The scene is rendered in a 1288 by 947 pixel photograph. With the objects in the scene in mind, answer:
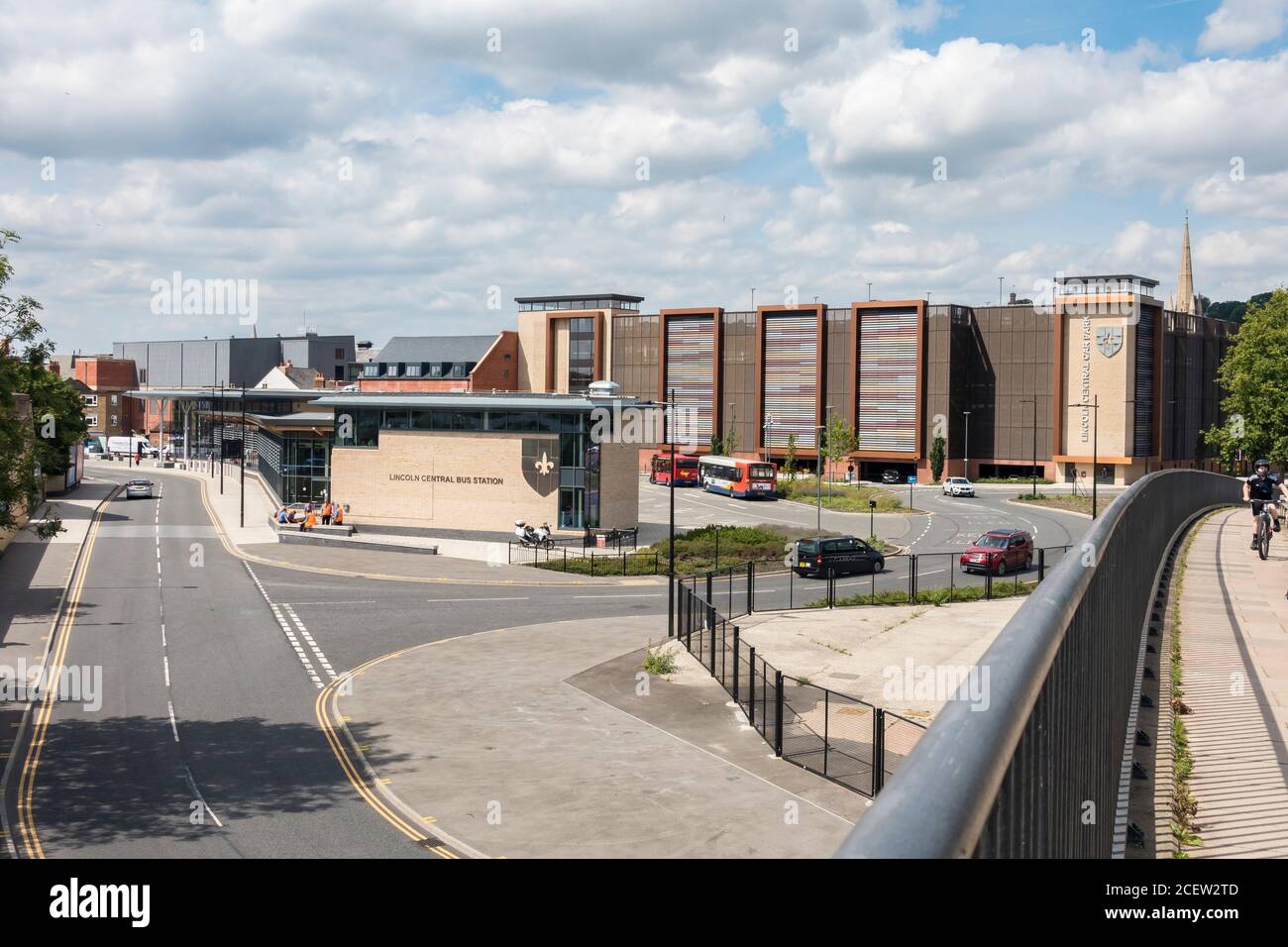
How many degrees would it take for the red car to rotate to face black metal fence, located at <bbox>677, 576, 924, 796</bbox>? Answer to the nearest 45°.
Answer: approximately 45° to its left

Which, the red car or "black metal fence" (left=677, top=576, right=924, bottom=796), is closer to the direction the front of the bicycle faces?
the black metal fence

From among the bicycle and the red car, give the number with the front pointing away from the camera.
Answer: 0

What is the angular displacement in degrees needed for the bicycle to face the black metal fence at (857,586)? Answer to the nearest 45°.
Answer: approximately 135° to its right

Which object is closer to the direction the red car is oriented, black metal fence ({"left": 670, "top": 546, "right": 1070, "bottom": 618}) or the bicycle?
the black metal fence

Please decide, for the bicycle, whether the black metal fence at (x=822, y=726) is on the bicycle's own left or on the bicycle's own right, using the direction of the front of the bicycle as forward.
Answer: on the bicycle's own right

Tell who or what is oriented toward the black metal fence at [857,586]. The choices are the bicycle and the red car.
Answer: the red car

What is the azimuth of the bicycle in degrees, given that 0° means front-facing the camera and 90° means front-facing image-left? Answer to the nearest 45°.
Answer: approximately 0°

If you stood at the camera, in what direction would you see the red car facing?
facing the viewer and to the left of the viewer

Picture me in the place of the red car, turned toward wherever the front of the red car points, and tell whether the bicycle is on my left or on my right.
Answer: on my left
